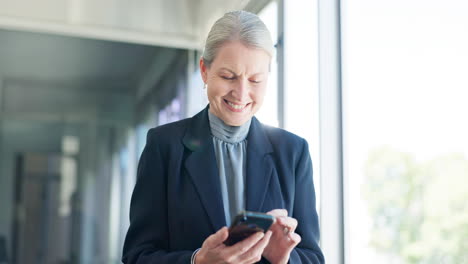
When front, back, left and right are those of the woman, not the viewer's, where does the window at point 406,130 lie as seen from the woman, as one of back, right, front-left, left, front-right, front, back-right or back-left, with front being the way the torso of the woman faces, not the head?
back-left

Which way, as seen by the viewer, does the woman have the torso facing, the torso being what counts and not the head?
toward the camera
